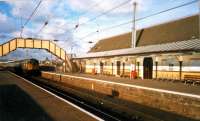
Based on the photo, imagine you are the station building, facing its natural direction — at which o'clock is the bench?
The bench is roughly at 10 o'clock from the station building.

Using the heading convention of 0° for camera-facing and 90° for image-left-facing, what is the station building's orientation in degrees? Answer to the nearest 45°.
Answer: approximately 45°

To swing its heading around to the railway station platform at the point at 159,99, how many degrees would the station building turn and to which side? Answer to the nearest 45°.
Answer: approximately 45° to its left
